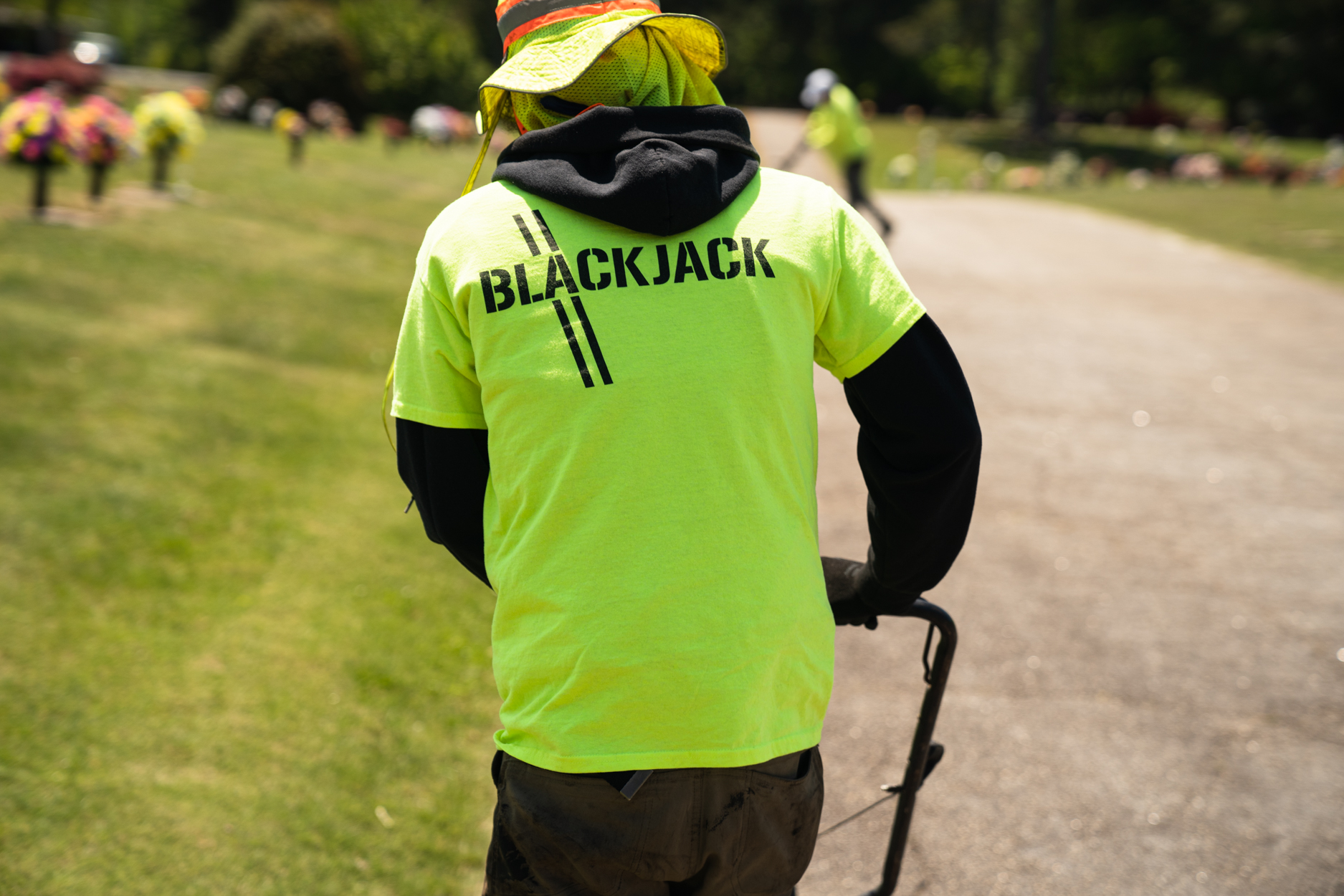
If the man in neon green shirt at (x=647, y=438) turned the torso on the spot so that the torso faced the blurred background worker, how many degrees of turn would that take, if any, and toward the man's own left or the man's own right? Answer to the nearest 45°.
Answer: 0° — they already face them

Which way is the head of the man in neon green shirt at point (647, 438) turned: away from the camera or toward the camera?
away from the camera

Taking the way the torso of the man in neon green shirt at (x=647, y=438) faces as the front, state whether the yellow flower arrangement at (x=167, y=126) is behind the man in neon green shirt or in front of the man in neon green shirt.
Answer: in front

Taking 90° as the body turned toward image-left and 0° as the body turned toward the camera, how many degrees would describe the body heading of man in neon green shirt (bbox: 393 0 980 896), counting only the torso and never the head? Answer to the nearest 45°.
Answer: approximately 180°
